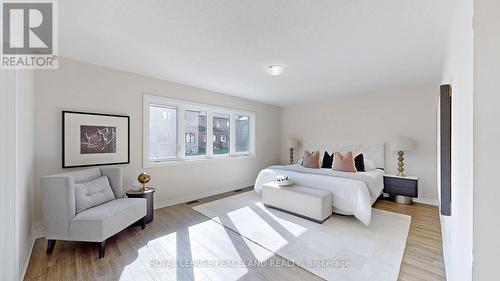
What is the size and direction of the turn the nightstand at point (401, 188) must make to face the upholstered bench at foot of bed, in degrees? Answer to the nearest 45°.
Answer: approximately 45° to its right

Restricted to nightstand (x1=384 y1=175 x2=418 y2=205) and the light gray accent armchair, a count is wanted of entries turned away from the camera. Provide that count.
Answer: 0

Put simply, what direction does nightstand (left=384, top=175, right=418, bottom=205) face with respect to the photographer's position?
facing the viewer

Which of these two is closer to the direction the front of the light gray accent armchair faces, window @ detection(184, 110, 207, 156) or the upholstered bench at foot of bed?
the upholstered bench at foot of bed

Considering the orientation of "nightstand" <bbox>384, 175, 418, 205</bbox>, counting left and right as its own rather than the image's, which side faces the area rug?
front

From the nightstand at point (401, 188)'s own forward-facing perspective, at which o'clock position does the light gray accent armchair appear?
The light gray accent armchair is roughly at 1 o'clock from the nightstand.

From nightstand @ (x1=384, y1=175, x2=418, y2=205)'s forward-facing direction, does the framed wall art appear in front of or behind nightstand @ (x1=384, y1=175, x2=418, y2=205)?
in front

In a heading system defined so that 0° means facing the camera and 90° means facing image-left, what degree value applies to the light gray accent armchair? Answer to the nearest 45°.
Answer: approximately 315°

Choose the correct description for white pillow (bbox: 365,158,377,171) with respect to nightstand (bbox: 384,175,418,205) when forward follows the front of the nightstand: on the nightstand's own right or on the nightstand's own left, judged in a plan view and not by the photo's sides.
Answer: on the nightstand's own right

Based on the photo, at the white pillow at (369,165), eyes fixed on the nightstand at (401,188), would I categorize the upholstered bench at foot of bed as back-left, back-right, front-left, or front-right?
back-right

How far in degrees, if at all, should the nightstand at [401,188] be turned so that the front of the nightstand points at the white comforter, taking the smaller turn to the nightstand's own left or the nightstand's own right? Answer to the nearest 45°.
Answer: approximately 45° to the nightstand's own right

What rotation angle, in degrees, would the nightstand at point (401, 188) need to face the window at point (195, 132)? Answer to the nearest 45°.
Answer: approximately 45° to its right
